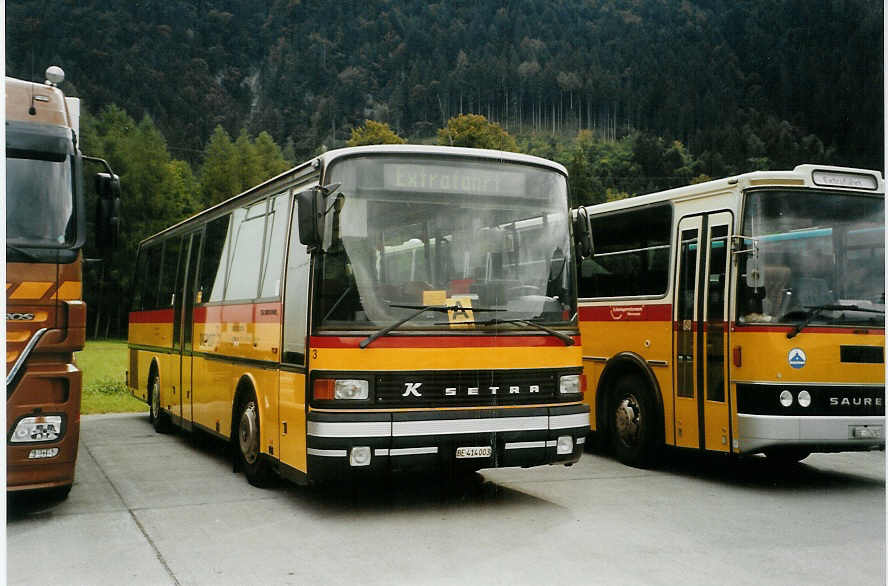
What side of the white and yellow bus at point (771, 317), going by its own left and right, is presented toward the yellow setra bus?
right

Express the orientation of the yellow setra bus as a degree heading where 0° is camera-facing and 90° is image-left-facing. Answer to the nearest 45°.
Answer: approximately 315°

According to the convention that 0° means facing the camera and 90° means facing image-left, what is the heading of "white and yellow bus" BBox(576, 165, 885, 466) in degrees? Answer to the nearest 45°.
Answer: approximately 315°

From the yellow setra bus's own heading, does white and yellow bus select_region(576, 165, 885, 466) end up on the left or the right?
on its left
